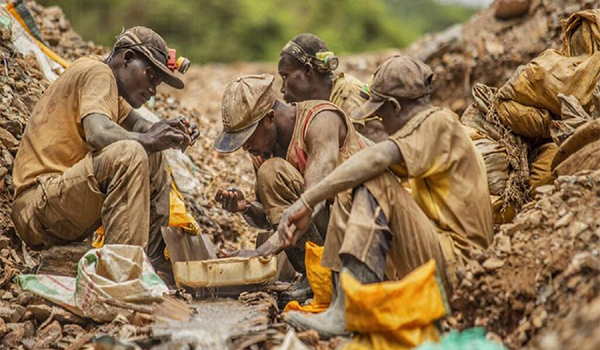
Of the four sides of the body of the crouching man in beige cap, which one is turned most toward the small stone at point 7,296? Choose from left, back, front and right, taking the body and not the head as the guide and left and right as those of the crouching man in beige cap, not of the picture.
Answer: front

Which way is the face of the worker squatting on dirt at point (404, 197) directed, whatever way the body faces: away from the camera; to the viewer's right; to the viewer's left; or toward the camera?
to the viewer's left

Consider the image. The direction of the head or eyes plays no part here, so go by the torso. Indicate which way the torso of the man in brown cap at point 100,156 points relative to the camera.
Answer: to the viewer's right

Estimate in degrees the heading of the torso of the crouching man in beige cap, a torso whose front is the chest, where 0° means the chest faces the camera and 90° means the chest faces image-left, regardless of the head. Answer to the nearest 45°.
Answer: approximately 90°

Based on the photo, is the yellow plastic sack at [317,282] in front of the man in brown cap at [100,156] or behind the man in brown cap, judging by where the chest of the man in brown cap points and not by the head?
in front

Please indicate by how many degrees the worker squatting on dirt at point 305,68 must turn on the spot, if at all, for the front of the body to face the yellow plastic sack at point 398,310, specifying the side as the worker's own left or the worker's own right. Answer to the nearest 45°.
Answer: approximately 90° to the worker's own left

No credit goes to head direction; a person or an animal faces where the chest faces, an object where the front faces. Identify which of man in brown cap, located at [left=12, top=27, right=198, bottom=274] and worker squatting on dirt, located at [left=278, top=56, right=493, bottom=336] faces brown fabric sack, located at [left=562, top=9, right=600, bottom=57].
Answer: the man in brown cap

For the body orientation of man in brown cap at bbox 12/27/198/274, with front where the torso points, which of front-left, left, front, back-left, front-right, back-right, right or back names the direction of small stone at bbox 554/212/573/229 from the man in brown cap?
front-right

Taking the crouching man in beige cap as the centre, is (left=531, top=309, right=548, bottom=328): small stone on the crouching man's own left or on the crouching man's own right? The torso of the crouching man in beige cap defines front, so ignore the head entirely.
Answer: on the crouching man's own left

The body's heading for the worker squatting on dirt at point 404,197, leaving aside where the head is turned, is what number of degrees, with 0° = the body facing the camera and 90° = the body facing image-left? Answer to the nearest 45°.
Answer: approximately 90°
